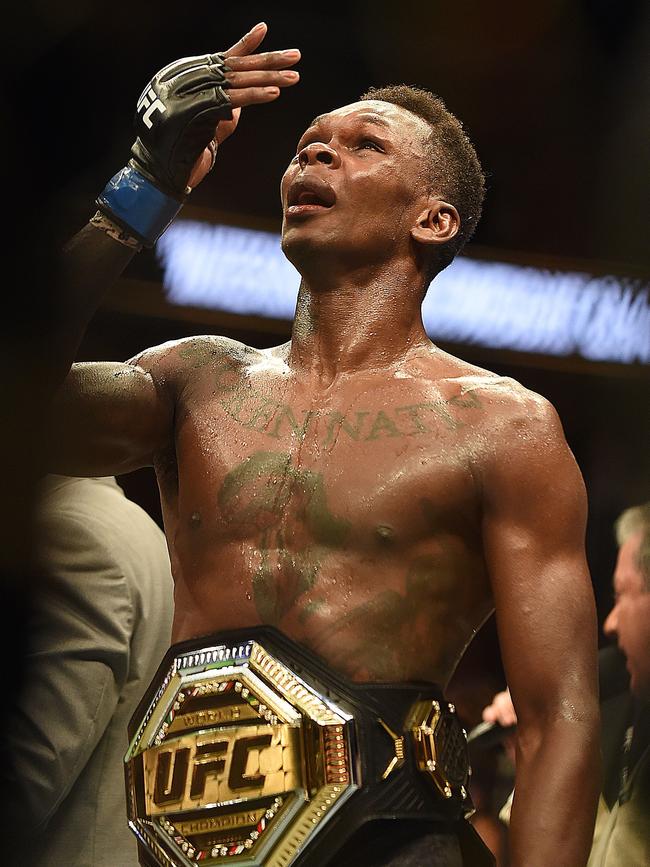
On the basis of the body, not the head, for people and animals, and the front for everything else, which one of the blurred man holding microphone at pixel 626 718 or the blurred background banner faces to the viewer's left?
the blurred man holding microphone

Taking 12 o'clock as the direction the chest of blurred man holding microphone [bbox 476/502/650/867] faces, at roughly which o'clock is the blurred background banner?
The blurred background banner is roughly at 2 o'clock from the blurred man holding microphone.

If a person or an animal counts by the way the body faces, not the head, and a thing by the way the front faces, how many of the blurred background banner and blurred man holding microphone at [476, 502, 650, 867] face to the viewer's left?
1

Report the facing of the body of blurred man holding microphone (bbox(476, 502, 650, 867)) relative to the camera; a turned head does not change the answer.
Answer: to the viewer's left

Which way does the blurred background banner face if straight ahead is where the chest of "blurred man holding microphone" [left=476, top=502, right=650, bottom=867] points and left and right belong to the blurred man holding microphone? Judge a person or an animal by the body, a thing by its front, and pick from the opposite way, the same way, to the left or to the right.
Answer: to the left

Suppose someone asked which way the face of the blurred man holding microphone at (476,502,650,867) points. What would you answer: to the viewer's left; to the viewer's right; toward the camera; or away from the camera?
to the viewer's left

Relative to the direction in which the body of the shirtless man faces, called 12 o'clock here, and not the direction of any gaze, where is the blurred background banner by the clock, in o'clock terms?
The blurred background banner is roughly at 5 o'clock from the shirtless man.

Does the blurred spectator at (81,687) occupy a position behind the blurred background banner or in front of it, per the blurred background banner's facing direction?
in front

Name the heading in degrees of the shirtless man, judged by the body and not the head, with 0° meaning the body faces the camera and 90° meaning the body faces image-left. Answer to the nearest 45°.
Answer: approximately 45°
